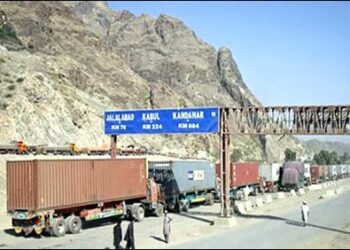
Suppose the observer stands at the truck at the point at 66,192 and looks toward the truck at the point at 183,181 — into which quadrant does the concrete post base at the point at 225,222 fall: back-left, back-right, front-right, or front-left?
front-right

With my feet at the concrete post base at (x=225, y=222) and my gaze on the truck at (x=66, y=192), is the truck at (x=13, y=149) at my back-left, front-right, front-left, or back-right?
front-right

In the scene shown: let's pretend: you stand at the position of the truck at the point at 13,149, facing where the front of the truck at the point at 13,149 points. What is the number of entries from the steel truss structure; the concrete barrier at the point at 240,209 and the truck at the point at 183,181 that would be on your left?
0

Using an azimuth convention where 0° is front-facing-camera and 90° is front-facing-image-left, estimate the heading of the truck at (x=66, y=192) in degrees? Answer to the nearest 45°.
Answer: approximately 225°

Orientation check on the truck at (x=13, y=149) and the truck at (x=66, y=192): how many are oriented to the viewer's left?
0

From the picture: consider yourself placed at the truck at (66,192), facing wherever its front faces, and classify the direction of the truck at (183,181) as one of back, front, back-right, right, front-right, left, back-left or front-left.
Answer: front

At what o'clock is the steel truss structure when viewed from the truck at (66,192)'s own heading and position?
The steel truss structure is roughly at 1 o'clock from the truck.

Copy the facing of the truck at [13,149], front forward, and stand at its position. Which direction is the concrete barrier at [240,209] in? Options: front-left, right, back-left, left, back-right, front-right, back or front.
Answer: front-right

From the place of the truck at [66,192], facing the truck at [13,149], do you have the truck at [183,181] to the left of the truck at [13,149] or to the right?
right

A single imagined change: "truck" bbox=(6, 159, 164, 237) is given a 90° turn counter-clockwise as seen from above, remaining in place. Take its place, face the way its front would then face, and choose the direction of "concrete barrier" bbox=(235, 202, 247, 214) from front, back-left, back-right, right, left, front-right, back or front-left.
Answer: right

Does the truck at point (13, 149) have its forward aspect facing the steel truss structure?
no

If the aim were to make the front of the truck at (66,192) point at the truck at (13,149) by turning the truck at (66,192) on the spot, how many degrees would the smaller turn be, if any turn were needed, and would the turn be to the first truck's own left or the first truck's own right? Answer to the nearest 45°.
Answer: approximately 45° to the first truck's own left

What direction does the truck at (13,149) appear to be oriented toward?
to the viewer's right

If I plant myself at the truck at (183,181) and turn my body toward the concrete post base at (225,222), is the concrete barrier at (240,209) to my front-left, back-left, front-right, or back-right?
front-left

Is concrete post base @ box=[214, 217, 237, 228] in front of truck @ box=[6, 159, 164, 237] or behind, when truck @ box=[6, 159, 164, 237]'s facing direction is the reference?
in front

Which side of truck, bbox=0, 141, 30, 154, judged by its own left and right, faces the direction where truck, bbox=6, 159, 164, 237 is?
right
